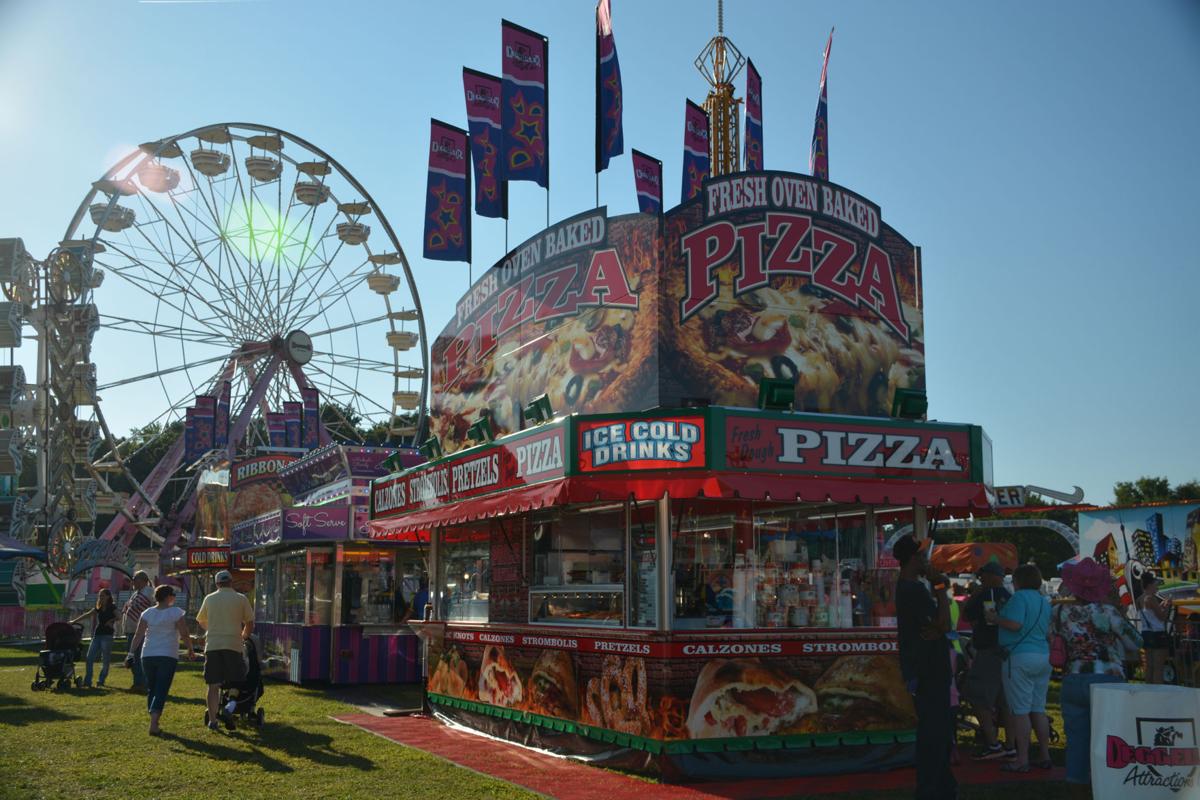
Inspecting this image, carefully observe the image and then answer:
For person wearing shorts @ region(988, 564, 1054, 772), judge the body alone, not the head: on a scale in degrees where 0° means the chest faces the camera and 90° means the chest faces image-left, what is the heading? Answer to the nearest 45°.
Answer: approximately 135°

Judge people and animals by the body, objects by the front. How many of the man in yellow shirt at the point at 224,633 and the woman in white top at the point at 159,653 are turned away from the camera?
2

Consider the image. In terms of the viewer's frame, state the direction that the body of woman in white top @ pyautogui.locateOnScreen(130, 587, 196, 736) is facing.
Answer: away from the camera

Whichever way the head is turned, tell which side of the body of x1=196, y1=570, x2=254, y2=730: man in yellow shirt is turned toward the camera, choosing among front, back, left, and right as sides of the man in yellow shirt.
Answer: back

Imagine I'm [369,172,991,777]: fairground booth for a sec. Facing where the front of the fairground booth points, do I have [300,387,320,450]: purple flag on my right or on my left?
on my right

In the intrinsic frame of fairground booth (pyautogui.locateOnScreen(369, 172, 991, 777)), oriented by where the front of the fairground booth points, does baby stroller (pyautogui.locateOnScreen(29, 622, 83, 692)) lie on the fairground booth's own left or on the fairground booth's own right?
on the fairground booth's own right

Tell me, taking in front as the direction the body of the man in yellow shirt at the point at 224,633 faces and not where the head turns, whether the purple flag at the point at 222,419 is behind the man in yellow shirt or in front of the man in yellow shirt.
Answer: in front

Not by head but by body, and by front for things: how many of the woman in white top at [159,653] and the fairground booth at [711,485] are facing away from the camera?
1

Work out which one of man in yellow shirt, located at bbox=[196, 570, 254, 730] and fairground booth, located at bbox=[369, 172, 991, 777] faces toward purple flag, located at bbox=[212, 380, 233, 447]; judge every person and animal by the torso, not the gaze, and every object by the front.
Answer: the man in yellow shirt

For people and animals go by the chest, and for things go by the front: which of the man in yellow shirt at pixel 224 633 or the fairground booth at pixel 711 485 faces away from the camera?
the man in yellow shirt

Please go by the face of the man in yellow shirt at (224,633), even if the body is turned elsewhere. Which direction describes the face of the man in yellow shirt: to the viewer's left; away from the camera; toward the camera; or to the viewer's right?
away from the camera
